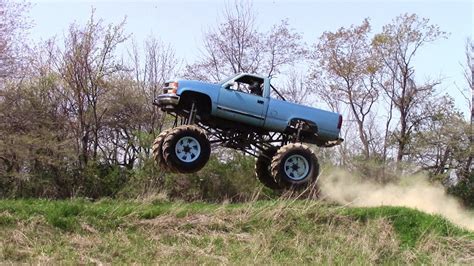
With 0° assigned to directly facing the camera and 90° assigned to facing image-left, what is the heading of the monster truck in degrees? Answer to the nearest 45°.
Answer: approximately 90°
